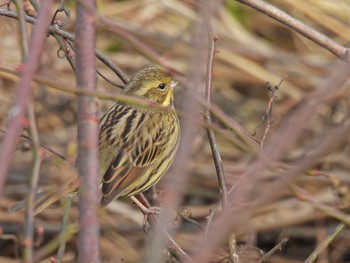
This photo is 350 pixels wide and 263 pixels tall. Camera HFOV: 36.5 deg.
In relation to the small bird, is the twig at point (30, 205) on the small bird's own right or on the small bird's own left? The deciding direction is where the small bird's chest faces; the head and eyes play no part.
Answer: on the small bird's own right

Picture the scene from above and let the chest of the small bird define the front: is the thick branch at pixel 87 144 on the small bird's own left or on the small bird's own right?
on the small bird's own right

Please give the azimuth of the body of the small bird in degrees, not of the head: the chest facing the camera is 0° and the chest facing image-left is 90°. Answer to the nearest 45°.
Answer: approximately 270°

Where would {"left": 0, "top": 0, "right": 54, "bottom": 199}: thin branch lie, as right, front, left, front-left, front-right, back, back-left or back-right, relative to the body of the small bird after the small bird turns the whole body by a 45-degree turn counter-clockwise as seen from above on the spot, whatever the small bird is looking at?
back-right
